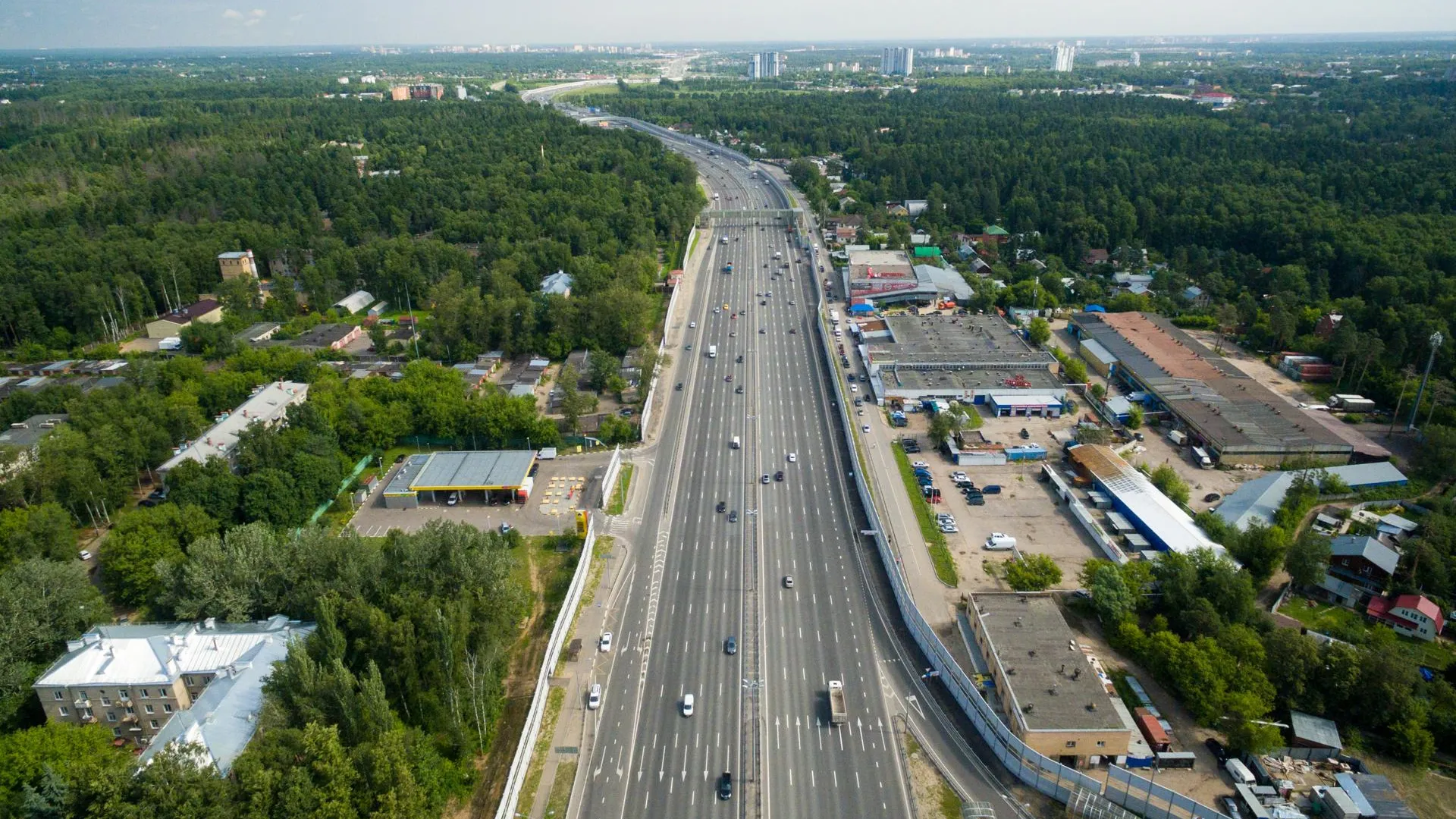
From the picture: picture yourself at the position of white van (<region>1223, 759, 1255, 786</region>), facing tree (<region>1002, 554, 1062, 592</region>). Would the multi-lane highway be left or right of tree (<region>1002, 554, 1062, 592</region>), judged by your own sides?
left

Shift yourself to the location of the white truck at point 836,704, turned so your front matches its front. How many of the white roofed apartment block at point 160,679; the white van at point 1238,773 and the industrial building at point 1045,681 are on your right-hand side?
2

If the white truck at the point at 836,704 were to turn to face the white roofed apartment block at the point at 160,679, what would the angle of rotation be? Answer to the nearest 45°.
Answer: approximately 90° to its left

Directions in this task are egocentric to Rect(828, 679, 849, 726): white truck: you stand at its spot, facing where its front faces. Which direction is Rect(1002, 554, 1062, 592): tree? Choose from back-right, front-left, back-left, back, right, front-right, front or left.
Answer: front-right

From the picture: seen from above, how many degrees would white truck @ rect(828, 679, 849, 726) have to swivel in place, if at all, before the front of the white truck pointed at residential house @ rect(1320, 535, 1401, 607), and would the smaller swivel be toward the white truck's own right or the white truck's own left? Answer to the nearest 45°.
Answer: approximately 45° to the white truck's own right

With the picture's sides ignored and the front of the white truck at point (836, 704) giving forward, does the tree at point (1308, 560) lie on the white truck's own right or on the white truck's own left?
on the white truck's own right

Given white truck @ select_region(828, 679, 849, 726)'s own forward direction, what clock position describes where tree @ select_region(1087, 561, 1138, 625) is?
The tree is roughly at 2 o'clock from the white truck.

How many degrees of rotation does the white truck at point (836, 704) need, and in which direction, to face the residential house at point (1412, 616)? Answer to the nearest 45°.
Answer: approximately 90° to its right

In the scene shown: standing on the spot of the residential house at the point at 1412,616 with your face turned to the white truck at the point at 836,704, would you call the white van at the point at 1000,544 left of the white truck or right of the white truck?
right

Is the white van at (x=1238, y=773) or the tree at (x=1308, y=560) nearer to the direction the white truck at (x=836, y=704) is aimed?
the tree

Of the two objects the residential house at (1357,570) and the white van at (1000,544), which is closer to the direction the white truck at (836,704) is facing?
the white van

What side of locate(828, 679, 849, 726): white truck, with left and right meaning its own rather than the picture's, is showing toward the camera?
back

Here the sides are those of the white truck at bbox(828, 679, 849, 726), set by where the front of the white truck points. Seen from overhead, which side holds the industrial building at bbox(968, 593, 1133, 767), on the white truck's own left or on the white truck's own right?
on the white truck's own right

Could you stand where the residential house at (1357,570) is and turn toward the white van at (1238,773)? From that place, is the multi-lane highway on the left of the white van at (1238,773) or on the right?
right

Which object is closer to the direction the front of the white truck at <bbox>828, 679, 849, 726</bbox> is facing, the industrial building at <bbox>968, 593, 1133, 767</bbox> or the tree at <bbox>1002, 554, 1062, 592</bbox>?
the tree

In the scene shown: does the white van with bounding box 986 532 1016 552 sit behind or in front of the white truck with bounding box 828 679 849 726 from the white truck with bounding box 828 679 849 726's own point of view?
in front
